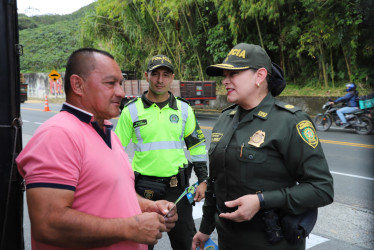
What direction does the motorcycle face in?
to the viewer's left

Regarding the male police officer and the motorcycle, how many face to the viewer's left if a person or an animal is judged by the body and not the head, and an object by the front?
1

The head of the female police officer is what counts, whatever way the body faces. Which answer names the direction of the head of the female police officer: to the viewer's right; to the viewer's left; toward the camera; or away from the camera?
to the viewer's left

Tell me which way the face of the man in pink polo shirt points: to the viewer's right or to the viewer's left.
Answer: to the viewer's right

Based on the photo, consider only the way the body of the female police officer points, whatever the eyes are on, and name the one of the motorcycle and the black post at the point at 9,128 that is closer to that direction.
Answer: the black post

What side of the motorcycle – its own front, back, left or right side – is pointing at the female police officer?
left

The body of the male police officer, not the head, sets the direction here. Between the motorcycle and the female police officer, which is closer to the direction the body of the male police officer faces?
the female police officer

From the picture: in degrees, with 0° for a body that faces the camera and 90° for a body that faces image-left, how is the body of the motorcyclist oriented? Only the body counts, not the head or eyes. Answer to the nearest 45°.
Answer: approximately 90°

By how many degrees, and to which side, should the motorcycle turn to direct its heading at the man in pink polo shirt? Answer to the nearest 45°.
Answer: approximately 90° to its left

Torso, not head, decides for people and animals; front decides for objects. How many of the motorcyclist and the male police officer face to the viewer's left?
1

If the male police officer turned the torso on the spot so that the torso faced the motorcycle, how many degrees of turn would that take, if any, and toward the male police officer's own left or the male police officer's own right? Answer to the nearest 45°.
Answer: approximately 135° to the male police officer's own left
